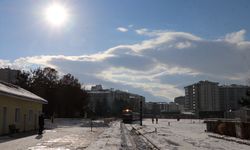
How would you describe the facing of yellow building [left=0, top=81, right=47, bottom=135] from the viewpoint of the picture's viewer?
facing the viewer and to the right of the viewer
